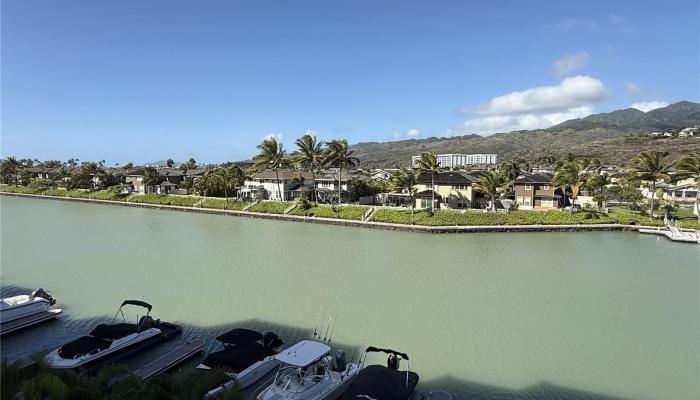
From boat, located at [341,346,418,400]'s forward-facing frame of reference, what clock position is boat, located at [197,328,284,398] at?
boat, located at [197,328,284,398] is roughly at 2 o'clock from boat, located at [341,346,418,400].

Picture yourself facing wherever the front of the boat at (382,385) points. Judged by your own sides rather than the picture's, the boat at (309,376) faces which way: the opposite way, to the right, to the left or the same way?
the same way

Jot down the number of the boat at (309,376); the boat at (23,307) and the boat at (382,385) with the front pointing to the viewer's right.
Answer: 0

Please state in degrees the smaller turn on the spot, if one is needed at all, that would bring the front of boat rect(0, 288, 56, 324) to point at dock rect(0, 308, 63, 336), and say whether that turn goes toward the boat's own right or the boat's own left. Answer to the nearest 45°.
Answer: approximately 45° to the boat's own left

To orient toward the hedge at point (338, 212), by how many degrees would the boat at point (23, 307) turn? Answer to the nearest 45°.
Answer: approximately 180°

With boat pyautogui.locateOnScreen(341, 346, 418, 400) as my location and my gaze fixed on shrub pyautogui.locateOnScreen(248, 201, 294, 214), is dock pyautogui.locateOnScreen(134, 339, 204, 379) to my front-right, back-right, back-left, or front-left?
front-left

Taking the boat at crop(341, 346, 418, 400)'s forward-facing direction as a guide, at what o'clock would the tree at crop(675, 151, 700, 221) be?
The tree is roughly at 6 o'clock from the boat.

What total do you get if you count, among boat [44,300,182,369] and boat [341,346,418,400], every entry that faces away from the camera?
0

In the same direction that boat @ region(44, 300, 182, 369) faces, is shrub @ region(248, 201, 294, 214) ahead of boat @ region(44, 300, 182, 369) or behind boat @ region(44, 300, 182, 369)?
behind

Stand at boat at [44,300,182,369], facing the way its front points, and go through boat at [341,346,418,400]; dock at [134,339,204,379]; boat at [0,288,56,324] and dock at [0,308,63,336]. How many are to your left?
2

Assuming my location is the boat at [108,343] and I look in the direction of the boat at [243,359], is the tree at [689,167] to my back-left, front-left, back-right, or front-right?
front-left

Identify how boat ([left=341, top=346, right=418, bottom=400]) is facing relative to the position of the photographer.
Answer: facing the viewer and to the left of the viewer

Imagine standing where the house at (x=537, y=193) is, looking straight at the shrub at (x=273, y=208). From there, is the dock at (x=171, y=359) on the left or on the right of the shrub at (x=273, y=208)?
left

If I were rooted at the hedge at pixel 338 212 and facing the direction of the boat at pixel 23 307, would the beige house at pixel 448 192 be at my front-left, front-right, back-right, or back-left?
back-left
